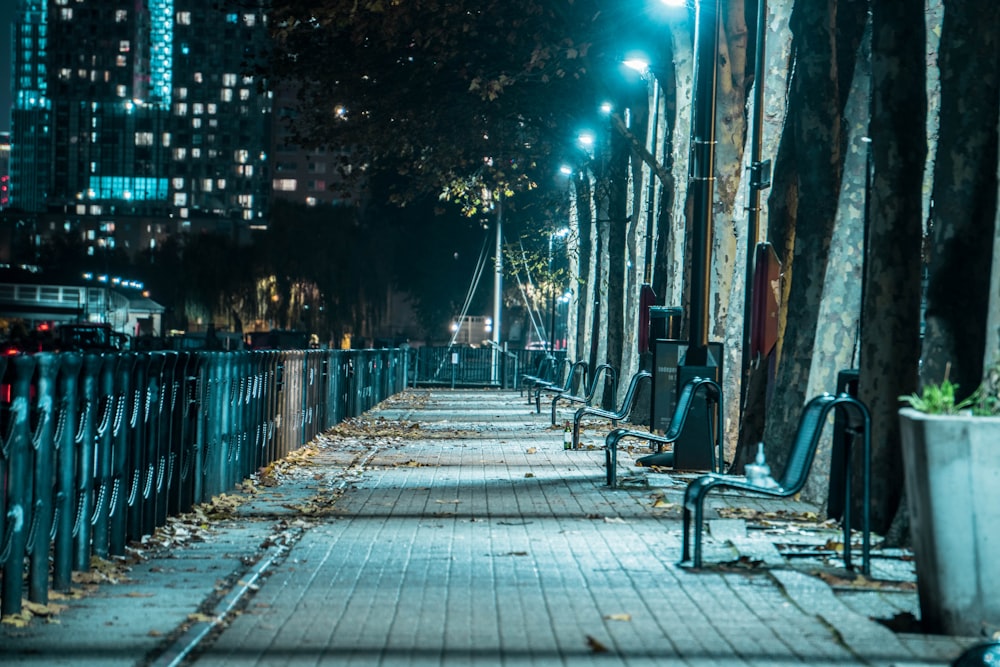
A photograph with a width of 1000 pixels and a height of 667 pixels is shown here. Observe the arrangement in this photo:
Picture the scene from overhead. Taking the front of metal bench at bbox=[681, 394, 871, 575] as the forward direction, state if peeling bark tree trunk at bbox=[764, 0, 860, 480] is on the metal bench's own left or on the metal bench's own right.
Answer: on the metal bench's own right

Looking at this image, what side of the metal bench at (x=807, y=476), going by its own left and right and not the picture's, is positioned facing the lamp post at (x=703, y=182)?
right

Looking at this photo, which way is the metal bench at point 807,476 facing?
to the viewer's left

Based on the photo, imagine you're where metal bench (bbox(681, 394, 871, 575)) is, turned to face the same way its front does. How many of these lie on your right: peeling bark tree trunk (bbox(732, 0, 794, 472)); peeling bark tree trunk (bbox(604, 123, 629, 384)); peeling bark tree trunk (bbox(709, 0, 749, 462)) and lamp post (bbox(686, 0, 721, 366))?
4

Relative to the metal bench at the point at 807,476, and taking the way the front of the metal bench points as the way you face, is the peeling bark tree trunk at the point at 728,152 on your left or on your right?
on your right

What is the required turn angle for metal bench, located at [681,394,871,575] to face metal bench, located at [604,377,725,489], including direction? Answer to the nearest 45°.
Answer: approximately 90° to its right

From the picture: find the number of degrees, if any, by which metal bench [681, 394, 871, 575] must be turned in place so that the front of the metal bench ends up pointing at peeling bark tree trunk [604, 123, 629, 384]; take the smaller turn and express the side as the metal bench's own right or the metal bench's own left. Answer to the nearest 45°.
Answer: approximately 90° to the metal bench's own right

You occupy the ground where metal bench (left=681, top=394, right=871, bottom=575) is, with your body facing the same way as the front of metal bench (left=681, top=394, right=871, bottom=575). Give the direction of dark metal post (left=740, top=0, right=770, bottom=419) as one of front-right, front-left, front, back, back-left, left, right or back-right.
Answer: right

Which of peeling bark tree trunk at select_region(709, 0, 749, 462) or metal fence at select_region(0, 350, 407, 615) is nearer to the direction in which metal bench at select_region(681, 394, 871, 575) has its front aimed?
the metal fence

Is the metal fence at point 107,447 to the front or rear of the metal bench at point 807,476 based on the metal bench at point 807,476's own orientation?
to the front

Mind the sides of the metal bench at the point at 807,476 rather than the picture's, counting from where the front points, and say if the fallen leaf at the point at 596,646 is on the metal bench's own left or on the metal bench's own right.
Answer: on the metal bench's own left
